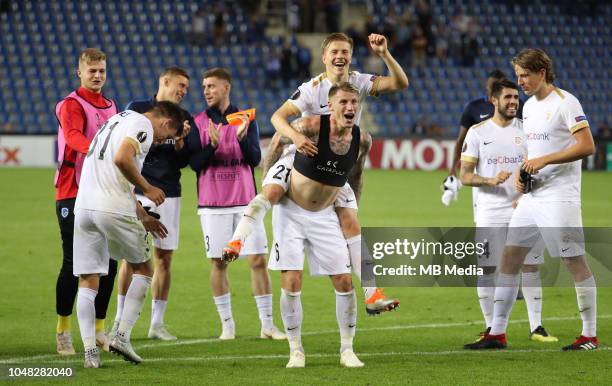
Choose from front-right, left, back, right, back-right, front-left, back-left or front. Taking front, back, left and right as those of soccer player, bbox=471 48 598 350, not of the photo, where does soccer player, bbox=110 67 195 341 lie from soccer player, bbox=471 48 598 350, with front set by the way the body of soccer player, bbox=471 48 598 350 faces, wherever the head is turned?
front-right

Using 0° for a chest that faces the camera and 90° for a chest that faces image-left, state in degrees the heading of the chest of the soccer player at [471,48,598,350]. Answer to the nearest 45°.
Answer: approximately 45°

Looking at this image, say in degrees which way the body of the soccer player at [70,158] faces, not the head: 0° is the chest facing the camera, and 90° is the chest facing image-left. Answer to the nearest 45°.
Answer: approximately 315°

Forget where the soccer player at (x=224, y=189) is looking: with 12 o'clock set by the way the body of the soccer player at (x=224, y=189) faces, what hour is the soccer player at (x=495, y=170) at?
the soccer player at (x=495, y=170) is roughly at 9 o'clock from the soccer player at (x=224, y=189).

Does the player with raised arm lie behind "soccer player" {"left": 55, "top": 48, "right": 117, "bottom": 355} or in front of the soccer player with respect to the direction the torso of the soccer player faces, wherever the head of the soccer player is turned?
in front

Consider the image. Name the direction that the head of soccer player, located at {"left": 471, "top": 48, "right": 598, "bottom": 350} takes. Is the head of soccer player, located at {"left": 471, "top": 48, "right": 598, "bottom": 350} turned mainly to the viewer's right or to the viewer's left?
to the viewer's left

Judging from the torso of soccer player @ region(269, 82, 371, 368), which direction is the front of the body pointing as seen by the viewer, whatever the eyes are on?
toward the camera

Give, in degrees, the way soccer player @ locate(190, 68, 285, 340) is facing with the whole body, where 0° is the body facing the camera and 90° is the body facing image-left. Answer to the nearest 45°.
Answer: approximately 0°

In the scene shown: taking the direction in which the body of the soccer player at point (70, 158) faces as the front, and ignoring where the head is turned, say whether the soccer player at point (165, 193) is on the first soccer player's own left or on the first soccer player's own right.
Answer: on the first soccer player's own left

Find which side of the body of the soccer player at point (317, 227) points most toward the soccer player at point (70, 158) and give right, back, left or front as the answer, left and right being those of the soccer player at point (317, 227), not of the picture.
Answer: right

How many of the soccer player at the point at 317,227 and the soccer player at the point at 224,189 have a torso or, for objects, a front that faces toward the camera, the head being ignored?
2
